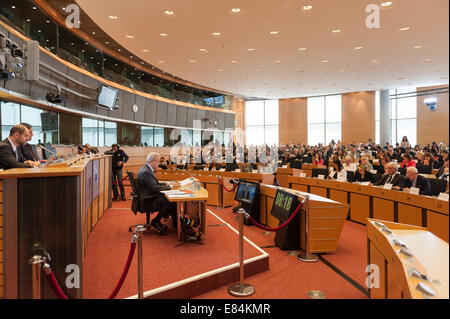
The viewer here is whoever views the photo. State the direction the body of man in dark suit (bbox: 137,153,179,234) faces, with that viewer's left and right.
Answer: facing to the right of the viewer

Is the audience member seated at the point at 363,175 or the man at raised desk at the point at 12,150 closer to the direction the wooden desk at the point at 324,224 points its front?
the man at raised desk

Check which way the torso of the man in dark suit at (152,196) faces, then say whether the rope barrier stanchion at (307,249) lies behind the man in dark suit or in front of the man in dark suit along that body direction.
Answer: in front

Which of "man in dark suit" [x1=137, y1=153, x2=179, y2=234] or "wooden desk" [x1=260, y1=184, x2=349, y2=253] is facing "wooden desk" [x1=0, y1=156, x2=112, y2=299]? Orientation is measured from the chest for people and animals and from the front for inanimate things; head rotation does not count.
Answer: "wooden desk" [x1=260, y1=184, x2=349, y2=253]

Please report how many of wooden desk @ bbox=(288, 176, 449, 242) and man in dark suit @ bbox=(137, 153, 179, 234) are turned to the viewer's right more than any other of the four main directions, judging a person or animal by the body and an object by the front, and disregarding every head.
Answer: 1

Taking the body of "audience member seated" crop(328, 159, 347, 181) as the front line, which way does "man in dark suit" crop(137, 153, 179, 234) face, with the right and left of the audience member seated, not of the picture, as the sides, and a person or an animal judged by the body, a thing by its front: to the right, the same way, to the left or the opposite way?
the opposite way

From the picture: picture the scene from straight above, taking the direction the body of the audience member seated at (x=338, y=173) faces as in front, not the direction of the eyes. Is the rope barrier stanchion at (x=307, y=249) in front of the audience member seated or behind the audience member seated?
in front

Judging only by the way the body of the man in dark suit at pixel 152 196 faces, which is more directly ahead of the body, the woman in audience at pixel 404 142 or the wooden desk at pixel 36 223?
the woman in audience

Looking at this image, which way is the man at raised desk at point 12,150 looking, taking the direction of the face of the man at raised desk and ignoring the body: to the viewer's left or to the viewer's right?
to the viewer's right

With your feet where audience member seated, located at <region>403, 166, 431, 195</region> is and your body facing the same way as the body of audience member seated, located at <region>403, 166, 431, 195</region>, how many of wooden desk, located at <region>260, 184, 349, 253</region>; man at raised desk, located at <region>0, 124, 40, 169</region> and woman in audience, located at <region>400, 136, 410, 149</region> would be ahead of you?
2

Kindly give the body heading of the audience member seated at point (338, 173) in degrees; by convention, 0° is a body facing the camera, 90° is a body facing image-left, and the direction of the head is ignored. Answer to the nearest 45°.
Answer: approximately 45°

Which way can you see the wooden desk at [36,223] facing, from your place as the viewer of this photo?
facing to the right of the viewer

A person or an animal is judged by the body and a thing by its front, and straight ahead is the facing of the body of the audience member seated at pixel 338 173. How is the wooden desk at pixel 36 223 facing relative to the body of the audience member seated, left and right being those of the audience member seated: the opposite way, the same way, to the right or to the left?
the opposite way

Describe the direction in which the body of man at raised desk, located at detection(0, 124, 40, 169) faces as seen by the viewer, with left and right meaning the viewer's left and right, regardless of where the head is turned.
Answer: facing to the right of the viewer
